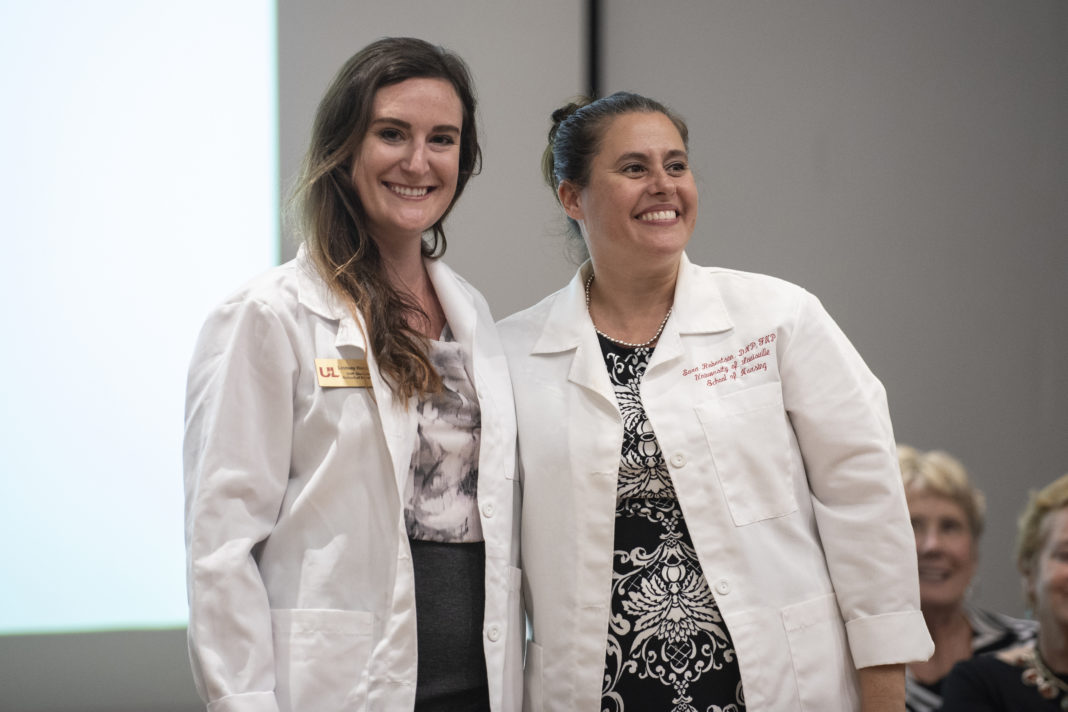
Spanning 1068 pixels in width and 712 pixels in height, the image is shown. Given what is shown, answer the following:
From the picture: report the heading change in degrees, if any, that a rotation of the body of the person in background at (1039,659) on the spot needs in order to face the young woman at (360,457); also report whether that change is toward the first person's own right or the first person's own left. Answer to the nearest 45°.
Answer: approximately 90° to the first person's own right

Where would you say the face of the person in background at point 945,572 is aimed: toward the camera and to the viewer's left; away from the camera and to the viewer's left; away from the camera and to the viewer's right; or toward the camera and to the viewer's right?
toward the camera and to the viewer's left

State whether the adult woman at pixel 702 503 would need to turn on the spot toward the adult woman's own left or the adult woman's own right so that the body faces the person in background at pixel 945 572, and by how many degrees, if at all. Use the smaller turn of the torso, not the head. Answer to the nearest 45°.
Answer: approximately 135° to the adult woman's own left

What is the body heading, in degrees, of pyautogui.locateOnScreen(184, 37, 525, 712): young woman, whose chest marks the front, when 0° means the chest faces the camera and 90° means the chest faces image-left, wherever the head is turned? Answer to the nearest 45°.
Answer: approximately 315°

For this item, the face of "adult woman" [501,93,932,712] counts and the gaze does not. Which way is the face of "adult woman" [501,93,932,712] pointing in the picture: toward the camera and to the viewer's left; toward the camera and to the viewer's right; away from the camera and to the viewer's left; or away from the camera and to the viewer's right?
toward the camera and to the viewer's right

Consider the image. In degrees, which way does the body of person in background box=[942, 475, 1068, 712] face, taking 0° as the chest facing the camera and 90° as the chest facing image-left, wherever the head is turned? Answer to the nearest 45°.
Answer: approximately 315°

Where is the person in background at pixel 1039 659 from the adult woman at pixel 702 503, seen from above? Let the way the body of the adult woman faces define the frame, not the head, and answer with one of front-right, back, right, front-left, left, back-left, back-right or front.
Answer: back-left

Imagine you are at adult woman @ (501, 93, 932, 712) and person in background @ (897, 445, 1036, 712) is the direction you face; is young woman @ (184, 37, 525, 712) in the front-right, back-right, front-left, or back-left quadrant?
back-left

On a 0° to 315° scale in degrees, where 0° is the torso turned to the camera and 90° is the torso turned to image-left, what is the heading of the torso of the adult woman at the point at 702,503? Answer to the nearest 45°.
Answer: approximately 0°

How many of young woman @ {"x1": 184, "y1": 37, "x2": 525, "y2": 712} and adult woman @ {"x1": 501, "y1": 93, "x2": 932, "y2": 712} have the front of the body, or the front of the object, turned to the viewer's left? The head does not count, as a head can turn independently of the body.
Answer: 0

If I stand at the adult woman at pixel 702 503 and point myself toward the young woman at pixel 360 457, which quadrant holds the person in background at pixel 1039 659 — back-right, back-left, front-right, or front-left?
back-right

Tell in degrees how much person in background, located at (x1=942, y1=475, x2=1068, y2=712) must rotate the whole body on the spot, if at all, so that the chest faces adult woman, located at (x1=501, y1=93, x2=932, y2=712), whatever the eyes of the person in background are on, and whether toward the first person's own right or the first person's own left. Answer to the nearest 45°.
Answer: approximately 90° to the first person's own right

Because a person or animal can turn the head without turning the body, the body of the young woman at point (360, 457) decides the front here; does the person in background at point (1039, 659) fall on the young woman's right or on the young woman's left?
on the young woman's left
